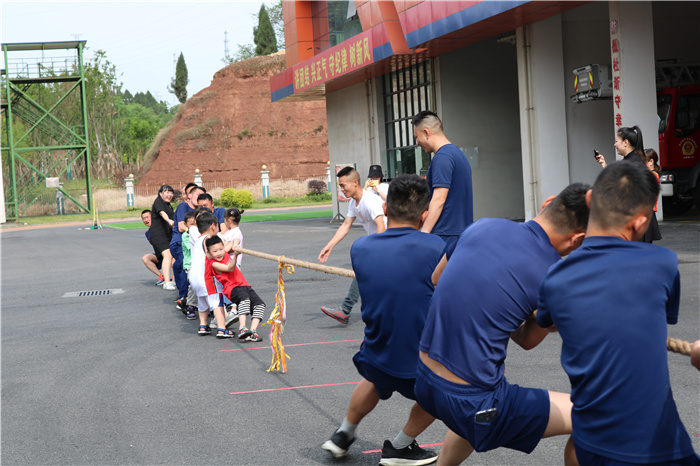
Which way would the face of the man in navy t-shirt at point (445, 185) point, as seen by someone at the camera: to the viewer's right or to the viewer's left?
to the viewer's left

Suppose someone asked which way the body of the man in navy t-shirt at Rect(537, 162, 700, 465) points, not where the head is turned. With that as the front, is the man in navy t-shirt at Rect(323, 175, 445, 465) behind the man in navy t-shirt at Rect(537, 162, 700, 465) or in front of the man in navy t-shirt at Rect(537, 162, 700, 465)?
in front

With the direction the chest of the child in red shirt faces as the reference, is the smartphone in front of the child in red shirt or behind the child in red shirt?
in front

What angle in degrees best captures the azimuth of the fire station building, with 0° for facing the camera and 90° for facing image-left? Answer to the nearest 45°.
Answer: approximately 45°

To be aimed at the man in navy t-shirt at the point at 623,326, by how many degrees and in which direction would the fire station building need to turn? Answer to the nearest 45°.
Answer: approximately 45° to its left

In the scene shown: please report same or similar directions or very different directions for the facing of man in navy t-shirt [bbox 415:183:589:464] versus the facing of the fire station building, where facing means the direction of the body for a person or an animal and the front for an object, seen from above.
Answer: very different directions

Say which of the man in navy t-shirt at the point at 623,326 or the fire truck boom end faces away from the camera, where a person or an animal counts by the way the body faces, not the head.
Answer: the man in navy t-shirt

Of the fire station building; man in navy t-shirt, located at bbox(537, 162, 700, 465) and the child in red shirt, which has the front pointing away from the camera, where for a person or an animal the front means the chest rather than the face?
the man in navy t-shirt

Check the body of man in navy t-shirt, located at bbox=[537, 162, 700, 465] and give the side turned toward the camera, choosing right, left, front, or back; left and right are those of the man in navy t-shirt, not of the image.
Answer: back

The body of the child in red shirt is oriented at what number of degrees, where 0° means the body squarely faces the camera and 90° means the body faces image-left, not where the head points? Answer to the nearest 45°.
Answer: approximately 315°

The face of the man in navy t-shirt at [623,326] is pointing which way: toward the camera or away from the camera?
away from the camera

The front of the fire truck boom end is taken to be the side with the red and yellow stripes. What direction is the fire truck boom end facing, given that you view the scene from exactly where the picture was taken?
facing the viewer and to the left of the viewer

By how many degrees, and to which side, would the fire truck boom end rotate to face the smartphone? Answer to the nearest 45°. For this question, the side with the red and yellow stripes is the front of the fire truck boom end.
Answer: approximately 45° to its left

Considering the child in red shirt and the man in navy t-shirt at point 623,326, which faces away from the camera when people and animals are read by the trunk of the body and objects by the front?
the man in navy t-shirt
